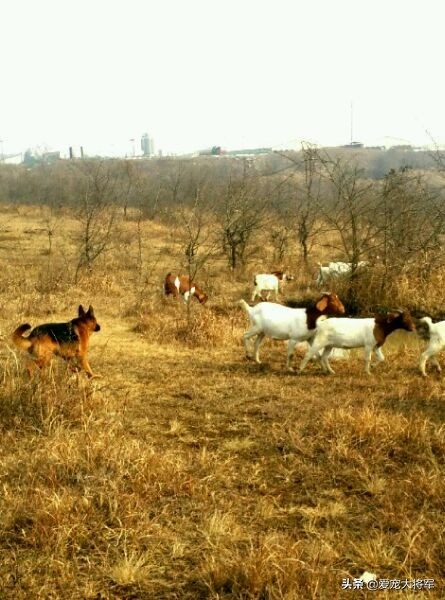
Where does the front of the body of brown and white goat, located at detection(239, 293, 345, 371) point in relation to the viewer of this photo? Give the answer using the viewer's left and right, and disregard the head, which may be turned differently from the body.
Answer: facing to the right of the viewer

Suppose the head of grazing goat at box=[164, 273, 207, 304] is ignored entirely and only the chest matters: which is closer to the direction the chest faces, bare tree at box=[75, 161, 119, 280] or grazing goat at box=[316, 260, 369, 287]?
the grazing goat

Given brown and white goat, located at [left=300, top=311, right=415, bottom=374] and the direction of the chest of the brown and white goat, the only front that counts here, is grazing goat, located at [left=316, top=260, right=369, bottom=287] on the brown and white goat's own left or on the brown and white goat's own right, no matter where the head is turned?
on the brown and white goat's own left

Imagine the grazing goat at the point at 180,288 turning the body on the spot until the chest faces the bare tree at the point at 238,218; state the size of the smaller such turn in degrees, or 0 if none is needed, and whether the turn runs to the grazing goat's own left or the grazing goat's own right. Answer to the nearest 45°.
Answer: approximately 90° to the grazing goat's own left

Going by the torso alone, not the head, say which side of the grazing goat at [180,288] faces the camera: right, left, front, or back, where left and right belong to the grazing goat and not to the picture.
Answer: right

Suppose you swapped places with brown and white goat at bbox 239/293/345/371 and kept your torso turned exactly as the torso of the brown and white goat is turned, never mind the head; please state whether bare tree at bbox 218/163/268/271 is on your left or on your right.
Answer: on your left

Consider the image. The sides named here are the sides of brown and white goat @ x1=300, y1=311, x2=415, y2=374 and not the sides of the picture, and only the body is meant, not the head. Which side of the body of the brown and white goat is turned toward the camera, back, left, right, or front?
right

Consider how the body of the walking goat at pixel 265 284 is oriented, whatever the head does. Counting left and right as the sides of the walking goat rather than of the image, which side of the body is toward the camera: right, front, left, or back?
right

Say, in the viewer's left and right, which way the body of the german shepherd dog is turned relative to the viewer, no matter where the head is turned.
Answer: facing to the right of the viewer

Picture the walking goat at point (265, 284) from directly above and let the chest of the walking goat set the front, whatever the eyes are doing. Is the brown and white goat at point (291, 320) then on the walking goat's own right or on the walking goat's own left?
on the walking goat's own right

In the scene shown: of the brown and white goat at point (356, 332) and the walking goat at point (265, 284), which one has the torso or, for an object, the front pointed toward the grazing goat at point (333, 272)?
the walking goat at point (265, 284)
